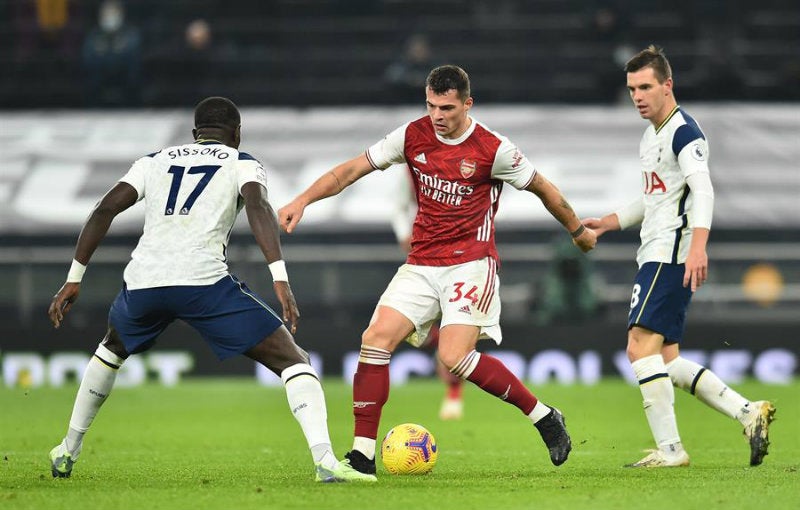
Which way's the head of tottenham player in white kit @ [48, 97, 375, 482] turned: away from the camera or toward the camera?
away from the camera

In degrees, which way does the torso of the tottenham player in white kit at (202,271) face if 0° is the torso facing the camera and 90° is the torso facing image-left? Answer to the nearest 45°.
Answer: approximately 180°

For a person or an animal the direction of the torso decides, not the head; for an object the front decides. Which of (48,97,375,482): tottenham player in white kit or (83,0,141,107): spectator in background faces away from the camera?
the tottenham player in white kit

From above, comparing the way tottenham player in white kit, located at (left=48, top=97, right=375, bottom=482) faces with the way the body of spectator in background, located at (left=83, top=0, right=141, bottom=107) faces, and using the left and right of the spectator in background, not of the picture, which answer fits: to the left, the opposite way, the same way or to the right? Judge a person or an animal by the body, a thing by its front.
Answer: the opposite way

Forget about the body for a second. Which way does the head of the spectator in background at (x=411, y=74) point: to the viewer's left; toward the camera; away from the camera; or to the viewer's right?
toward the camera

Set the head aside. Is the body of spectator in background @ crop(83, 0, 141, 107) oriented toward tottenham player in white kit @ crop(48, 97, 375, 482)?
yes

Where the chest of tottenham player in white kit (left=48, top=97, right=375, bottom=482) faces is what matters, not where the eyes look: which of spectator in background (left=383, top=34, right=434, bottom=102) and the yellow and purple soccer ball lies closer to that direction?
the spectator in background

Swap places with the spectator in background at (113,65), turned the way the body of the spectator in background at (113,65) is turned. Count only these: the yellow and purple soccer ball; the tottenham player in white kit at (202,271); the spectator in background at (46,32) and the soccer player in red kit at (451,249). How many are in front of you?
3

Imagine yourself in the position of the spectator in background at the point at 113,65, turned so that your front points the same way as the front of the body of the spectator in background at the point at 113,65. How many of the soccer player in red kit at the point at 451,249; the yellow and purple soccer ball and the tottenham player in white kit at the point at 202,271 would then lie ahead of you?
3

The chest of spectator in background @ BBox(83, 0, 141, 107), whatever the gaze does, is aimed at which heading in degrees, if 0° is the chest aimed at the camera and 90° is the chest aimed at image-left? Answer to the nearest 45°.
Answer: approximately 0°

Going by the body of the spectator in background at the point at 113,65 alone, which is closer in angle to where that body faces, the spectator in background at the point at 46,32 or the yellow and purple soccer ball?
the yellow and purple soccer ball

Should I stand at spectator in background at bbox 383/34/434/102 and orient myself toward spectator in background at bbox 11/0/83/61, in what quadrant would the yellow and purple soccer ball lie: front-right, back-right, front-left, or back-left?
back-left

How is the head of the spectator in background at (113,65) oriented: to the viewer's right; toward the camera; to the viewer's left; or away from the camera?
toward the camera

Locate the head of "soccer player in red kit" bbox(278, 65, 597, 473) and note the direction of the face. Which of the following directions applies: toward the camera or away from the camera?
toward the camera
